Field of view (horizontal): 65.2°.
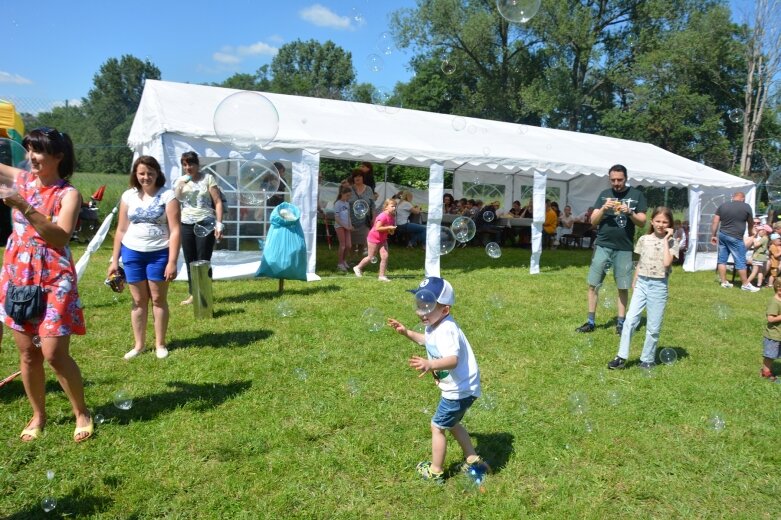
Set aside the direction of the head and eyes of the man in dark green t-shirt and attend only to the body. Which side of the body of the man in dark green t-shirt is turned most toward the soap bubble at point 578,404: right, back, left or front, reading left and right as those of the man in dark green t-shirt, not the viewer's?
front

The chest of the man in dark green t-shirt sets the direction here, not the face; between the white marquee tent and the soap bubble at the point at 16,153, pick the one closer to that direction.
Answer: the soap bubble

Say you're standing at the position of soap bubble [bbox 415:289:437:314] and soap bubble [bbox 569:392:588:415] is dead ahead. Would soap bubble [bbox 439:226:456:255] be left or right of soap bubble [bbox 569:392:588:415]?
left

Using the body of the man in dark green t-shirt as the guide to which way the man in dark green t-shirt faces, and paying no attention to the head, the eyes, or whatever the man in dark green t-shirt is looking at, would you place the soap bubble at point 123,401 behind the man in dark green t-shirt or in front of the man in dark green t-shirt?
in front

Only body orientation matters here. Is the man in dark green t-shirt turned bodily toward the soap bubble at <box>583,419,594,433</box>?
yes

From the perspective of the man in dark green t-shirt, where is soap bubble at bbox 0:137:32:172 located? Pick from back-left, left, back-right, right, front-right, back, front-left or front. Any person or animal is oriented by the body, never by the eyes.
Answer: front-right

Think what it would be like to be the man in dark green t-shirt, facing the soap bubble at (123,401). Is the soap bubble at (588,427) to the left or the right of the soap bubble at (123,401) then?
left

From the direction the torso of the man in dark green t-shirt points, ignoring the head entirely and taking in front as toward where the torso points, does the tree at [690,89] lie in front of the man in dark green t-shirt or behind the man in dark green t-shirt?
behind

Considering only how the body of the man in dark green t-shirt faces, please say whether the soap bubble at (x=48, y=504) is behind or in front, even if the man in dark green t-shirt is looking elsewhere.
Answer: in front

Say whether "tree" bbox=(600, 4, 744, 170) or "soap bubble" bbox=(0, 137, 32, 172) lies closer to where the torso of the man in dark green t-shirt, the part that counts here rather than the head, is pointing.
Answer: the soap bubble

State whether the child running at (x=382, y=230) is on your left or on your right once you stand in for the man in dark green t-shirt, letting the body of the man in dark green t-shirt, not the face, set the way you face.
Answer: on your right

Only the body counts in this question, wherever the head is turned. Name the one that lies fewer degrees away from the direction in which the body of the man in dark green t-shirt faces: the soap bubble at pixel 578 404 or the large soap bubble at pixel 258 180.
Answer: the soap bubble

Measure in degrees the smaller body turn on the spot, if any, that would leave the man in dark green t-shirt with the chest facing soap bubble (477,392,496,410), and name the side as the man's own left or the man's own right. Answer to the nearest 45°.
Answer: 0° — they already face it

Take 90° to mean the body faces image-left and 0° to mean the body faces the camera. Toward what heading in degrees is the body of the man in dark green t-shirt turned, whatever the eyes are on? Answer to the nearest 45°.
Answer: approximately 0°
